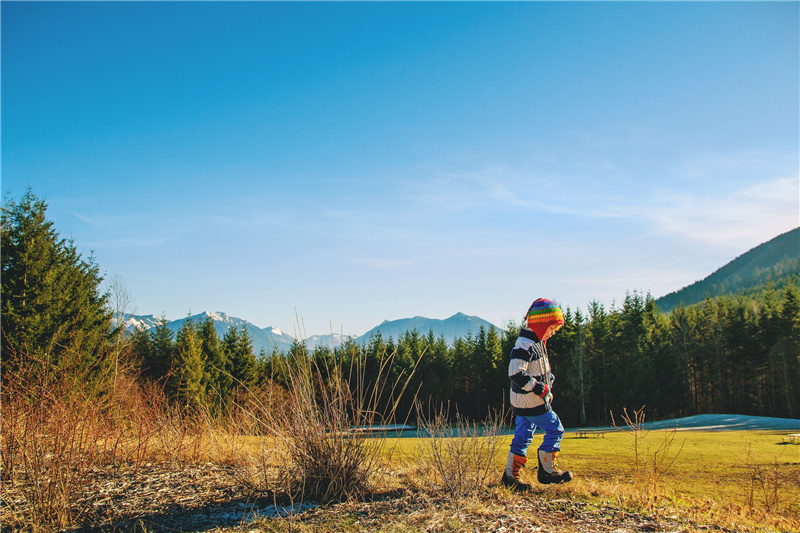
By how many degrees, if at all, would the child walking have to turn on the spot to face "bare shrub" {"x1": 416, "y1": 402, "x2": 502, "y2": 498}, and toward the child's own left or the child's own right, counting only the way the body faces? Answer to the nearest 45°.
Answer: approximately 180°

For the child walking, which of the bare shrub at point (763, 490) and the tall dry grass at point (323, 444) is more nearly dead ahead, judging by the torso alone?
the bare shrub

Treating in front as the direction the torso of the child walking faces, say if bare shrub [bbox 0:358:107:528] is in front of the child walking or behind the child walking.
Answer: behind

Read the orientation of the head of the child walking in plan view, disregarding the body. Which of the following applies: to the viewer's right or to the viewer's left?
to the viewer's right

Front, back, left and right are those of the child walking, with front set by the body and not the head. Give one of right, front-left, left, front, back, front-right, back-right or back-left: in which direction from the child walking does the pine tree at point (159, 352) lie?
back-left

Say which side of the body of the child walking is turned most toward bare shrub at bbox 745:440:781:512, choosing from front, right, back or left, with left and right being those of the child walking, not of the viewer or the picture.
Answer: front

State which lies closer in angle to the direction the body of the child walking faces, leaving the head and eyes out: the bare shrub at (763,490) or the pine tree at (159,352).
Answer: the bare shrub

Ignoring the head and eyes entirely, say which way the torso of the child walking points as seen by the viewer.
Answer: to the viewer's right

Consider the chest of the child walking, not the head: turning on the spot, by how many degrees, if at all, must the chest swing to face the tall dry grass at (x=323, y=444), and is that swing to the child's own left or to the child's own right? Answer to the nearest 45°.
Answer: approximately 135° to the child's own right
